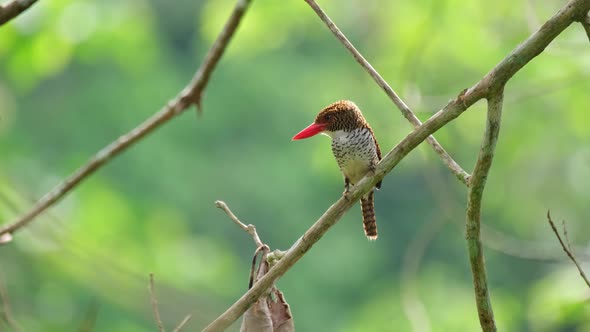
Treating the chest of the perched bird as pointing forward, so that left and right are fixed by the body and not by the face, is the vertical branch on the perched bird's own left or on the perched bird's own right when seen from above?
on the perched bird's own left

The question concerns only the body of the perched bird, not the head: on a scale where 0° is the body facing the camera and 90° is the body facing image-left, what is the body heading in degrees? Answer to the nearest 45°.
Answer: approximately 45°
